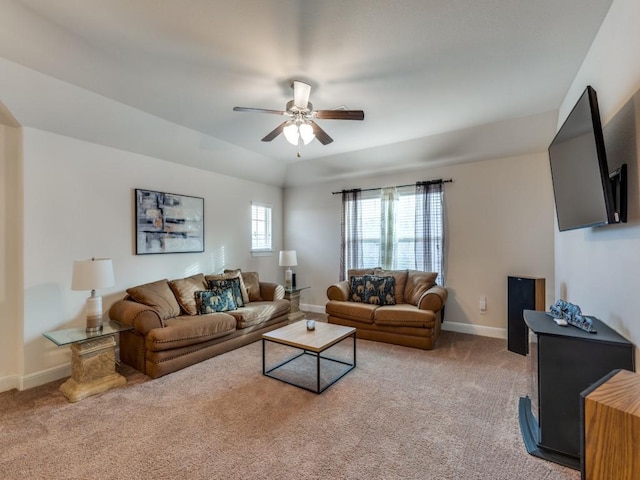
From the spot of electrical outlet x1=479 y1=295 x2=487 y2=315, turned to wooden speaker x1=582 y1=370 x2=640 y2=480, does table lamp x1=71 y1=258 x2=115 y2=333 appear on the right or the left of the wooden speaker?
right

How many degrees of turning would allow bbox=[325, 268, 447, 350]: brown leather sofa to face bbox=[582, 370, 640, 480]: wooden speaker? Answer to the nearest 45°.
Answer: approximately 45° to its left

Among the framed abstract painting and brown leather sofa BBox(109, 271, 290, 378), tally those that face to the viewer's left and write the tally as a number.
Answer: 0

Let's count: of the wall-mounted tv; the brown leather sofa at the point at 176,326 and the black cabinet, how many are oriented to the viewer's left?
2

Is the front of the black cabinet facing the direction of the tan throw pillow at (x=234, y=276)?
yes

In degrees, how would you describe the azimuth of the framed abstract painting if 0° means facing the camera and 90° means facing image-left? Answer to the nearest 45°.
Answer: approximately 315°

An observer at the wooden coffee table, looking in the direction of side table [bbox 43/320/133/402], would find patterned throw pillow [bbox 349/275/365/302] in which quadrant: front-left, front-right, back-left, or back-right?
back-right

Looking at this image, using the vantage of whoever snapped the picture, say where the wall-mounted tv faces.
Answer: facing to the left of the viewer

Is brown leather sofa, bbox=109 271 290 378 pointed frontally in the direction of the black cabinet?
yes

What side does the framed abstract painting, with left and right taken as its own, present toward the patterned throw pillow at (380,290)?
front

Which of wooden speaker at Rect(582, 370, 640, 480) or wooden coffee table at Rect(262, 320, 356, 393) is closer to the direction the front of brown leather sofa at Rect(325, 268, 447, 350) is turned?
the wooden coffee table

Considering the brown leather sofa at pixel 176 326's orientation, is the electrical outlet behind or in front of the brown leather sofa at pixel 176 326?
in front

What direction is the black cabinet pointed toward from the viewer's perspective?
to the viewer's left

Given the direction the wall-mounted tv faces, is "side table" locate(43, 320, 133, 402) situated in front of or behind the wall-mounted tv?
in front

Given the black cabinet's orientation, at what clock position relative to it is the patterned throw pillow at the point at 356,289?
The patterned throw pillow is roughly at 1 o'clock from the black cabinet.
